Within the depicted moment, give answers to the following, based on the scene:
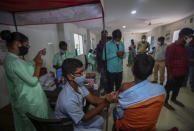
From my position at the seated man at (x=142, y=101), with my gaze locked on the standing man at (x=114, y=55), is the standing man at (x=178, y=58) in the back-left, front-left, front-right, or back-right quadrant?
front-right

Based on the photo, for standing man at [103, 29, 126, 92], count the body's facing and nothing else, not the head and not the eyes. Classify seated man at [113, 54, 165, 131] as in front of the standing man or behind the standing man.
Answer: in front

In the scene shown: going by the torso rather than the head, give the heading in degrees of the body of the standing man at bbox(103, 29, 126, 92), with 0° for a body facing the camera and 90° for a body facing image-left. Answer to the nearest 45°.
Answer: approximately 315°

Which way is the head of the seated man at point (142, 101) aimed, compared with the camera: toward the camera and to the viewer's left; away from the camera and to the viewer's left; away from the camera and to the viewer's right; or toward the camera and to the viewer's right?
away from the camera and to the viewer's left

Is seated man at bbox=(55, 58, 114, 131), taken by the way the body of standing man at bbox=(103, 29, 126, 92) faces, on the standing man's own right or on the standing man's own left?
on the standing man's own right

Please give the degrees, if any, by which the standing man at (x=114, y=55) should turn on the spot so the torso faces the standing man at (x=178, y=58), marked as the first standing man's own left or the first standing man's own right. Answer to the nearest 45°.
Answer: approximately 45° to the first standing man's own left

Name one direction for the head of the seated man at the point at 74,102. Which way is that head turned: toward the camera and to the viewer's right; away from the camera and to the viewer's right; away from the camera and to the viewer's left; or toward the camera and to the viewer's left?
toward the camera and to the viewer's right

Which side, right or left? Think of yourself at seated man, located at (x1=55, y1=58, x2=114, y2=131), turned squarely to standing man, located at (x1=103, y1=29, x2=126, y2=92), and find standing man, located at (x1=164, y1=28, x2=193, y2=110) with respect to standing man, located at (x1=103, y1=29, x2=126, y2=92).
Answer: right
